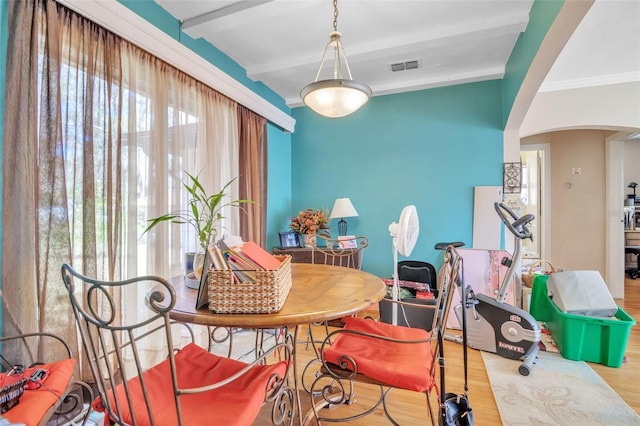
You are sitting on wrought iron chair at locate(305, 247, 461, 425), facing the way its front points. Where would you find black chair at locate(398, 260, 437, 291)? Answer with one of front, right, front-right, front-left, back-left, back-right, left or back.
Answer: right

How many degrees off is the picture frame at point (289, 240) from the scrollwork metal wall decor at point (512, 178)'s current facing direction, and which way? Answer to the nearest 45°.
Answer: approximately 45° to its right

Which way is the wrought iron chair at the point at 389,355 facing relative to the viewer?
to the viewer's left

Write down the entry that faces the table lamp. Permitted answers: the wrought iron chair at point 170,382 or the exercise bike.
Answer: the wrought iron chair

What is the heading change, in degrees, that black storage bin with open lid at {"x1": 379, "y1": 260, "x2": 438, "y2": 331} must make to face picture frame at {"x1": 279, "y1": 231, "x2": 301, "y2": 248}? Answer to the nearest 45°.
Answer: approximately 45° to its right

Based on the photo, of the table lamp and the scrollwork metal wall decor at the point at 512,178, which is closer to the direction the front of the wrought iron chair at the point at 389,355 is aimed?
the table lamp

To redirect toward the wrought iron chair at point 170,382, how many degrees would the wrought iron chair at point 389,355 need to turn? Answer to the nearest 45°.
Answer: approximately 45° to its left

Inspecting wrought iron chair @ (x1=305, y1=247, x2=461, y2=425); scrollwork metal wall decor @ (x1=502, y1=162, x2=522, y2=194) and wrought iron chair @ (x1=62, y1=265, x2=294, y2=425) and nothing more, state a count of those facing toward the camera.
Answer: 1

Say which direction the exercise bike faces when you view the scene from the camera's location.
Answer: facing the viewer and to the right of the viewer

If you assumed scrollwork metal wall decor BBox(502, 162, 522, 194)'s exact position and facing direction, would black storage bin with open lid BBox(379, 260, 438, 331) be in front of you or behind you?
in front

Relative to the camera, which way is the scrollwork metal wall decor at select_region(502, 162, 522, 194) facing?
toward the camera

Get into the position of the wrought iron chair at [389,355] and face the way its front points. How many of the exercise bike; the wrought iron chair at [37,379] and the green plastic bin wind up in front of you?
1

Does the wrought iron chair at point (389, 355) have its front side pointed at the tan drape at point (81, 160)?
yes

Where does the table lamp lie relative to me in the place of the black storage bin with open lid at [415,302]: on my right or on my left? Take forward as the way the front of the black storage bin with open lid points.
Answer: on my right

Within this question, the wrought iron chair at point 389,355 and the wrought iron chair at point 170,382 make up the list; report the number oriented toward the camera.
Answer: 0

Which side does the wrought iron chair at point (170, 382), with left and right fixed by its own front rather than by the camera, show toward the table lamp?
front

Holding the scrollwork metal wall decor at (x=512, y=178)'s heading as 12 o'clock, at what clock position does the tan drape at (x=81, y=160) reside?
The tan drape is roughly at 1 o'clock from the scrollwork metal wall decor.

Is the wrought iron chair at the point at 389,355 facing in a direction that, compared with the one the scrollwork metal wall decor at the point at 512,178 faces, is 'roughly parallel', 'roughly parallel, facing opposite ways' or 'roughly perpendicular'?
roughly perpendicular
